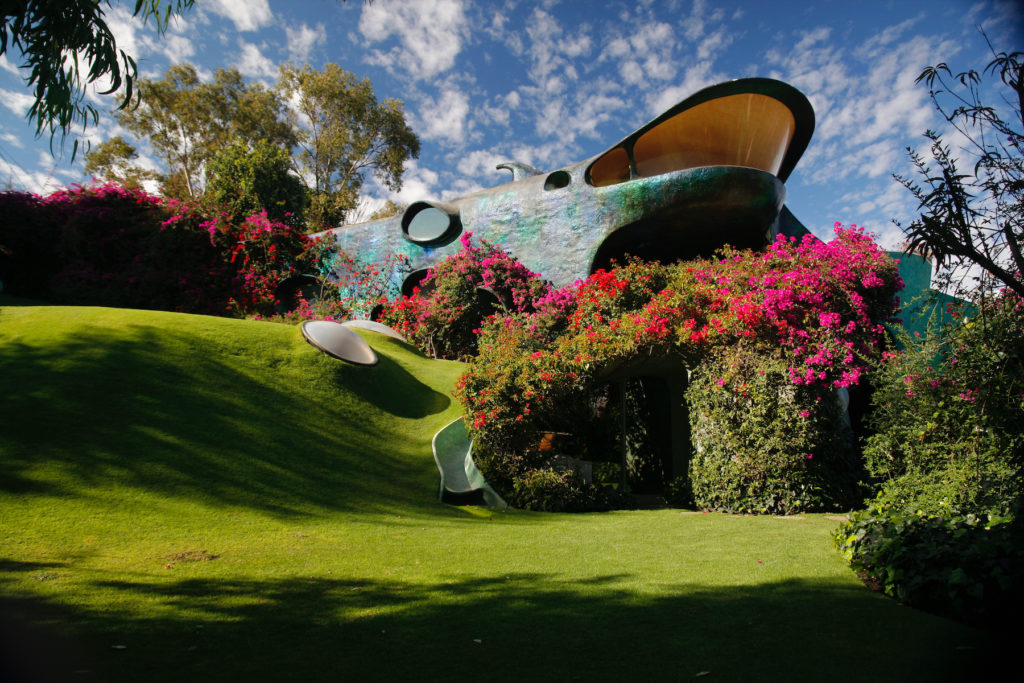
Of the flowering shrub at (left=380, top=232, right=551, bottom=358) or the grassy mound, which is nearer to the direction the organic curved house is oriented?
the grassy mound

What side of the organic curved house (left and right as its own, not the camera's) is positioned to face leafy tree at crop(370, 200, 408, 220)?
back

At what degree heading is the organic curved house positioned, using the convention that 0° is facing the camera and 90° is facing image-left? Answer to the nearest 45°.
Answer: approximately 315°

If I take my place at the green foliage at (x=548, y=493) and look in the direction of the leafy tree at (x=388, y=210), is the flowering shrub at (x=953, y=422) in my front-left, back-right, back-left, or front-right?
back-right

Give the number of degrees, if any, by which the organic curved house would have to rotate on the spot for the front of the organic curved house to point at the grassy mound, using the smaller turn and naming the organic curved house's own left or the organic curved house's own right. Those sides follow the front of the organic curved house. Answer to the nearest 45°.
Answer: approximately 90° to the organic curved house's own right

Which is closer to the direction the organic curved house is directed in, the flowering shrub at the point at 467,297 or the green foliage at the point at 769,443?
the green foliage

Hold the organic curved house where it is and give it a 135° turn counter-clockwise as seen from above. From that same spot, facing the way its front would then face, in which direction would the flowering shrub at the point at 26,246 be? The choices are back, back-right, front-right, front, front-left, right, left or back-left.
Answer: left

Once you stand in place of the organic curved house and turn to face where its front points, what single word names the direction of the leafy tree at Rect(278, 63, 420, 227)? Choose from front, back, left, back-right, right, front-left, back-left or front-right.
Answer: back

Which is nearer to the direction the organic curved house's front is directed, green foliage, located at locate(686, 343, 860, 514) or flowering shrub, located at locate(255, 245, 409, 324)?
the green foliage
